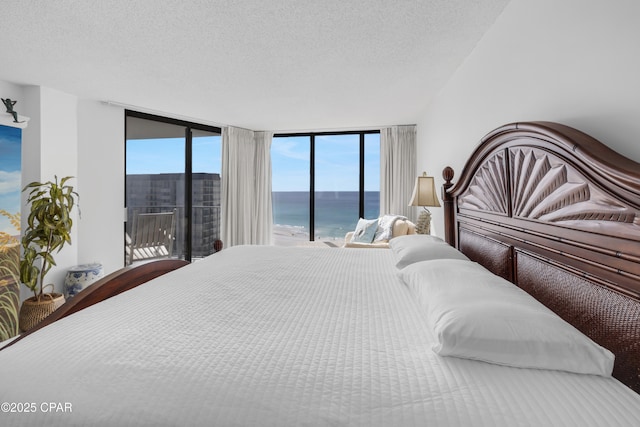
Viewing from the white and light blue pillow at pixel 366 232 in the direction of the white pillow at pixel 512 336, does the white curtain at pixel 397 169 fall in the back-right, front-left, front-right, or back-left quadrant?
back-left

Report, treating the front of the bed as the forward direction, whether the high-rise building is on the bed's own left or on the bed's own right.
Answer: on the bed's own right

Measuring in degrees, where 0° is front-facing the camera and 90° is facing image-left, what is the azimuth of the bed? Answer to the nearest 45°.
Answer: approximately 90°

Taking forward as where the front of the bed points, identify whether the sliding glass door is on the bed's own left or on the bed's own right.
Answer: on the bed's own right

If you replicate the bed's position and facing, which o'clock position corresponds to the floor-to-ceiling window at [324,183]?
The floor-to-ceiling window is roughly at 3 o'clock from the bed.

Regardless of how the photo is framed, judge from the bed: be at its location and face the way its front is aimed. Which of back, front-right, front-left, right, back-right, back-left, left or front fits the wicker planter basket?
front-right

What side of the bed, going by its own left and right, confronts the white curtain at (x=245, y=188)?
right

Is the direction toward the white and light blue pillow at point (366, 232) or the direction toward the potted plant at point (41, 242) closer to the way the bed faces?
the potted plant
